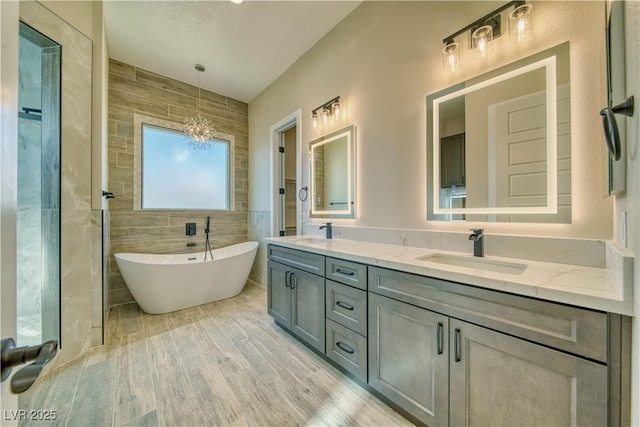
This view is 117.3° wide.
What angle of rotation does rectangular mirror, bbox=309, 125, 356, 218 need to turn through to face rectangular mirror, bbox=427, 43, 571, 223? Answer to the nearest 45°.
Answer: approximately 90° to its left

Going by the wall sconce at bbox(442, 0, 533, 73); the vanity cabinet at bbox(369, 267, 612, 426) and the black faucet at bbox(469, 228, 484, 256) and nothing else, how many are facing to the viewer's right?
0

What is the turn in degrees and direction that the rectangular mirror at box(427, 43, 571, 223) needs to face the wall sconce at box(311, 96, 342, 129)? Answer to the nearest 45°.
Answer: approximately 45° to its right

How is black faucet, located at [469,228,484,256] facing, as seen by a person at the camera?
facing the viewer and to the left of the viewer

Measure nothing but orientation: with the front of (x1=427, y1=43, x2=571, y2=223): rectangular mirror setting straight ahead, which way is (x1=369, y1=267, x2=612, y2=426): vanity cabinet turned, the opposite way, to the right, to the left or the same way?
the same way

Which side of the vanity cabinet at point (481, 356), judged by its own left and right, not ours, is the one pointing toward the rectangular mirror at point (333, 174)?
right

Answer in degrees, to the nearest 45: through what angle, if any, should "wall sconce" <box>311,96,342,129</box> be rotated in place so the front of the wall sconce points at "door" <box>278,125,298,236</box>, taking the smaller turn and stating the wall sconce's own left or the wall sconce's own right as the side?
approximately 90° to the wall sconce's own right

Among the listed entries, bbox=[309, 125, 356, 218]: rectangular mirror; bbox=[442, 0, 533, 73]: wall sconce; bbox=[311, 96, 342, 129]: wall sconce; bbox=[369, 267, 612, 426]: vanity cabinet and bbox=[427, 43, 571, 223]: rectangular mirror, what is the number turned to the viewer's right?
0

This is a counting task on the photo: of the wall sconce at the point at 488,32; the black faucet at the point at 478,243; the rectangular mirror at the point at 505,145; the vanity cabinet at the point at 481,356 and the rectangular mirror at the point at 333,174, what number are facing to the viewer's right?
0

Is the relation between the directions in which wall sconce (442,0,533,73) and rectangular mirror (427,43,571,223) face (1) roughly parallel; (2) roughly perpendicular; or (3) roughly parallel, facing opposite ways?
roughly parallel

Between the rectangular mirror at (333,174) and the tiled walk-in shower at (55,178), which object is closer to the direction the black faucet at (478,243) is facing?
the tiled walk-in shower

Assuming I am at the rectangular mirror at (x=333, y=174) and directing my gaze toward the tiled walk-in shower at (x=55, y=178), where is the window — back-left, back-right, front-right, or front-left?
front-right

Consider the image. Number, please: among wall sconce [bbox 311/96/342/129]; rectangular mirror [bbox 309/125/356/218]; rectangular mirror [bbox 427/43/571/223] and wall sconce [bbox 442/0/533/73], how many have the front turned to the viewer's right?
0

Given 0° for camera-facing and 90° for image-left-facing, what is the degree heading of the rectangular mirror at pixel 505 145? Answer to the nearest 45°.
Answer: approximately 45°
